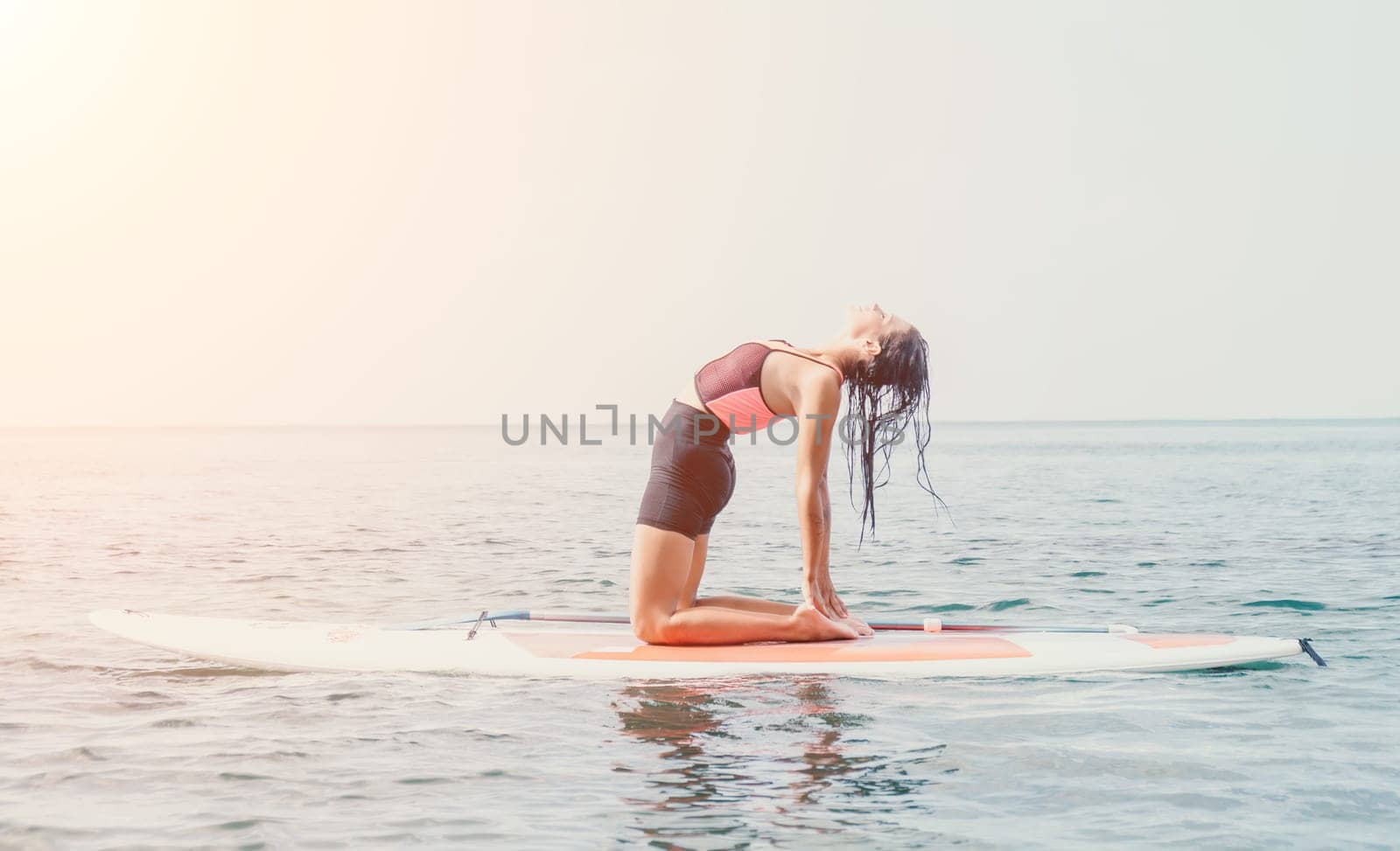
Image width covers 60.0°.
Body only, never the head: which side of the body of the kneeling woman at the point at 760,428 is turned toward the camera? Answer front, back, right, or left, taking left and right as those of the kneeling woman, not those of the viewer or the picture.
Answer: left

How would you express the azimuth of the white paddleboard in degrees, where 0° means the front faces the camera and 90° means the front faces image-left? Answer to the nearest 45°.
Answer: approximately 90°
